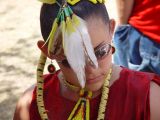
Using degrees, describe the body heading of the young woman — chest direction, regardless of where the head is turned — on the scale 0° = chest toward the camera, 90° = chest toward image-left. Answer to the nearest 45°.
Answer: approximately 0°
